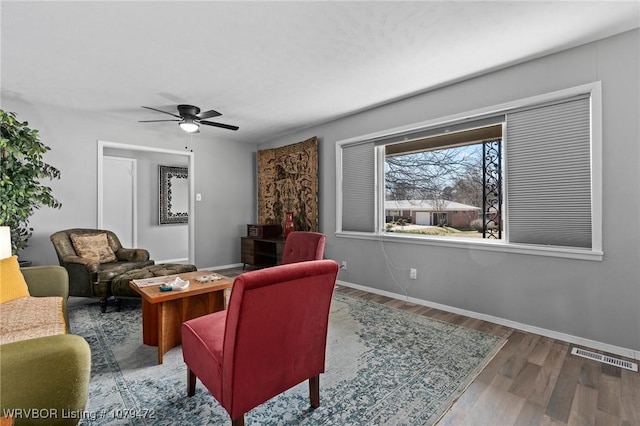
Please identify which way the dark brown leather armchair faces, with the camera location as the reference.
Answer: facing the viewer and to the right of the viewer

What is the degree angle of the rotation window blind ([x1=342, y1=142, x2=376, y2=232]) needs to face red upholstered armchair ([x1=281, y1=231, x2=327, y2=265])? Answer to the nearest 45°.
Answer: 0° — it already faces it

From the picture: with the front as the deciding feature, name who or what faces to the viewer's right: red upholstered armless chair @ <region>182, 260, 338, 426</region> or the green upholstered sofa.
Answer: the green upholstered sofa

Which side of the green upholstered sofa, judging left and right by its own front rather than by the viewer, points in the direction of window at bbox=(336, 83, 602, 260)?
front

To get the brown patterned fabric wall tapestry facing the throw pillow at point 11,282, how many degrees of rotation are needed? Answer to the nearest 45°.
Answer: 0° — it already faces it

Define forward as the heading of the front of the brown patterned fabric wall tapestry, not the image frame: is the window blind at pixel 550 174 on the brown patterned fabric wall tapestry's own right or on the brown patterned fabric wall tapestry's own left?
on the brown patterned fabric wall tapestry's own left

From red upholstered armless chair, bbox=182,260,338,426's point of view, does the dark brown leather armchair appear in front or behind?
in front

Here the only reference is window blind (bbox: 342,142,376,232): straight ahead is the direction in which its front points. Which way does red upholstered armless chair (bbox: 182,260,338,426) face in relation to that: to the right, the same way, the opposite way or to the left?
to the right

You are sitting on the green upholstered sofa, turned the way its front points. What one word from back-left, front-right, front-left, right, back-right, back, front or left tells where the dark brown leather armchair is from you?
left

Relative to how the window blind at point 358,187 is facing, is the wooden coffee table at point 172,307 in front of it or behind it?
in front

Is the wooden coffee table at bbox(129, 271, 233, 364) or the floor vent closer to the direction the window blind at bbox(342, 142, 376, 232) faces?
the wooden coffee table

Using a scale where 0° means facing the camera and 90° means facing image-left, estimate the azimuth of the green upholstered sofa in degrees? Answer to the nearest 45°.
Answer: approximately 270°

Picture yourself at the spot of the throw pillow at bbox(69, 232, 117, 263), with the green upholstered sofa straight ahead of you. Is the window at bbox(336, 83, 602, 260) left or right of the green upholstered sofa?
left

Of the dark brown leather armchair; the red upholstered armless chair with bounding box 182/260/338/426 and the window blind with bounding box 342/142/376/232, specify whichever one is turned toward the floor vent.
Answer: the dark brown leather armchair

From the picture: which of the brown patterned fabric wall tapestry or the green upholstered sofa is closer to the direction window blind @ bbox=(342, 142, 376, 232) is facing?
the green upholstered sofa

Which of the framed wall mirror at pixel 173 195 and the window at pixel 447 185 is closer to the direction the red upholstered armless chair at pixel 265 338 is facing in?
the framed wall mirror
